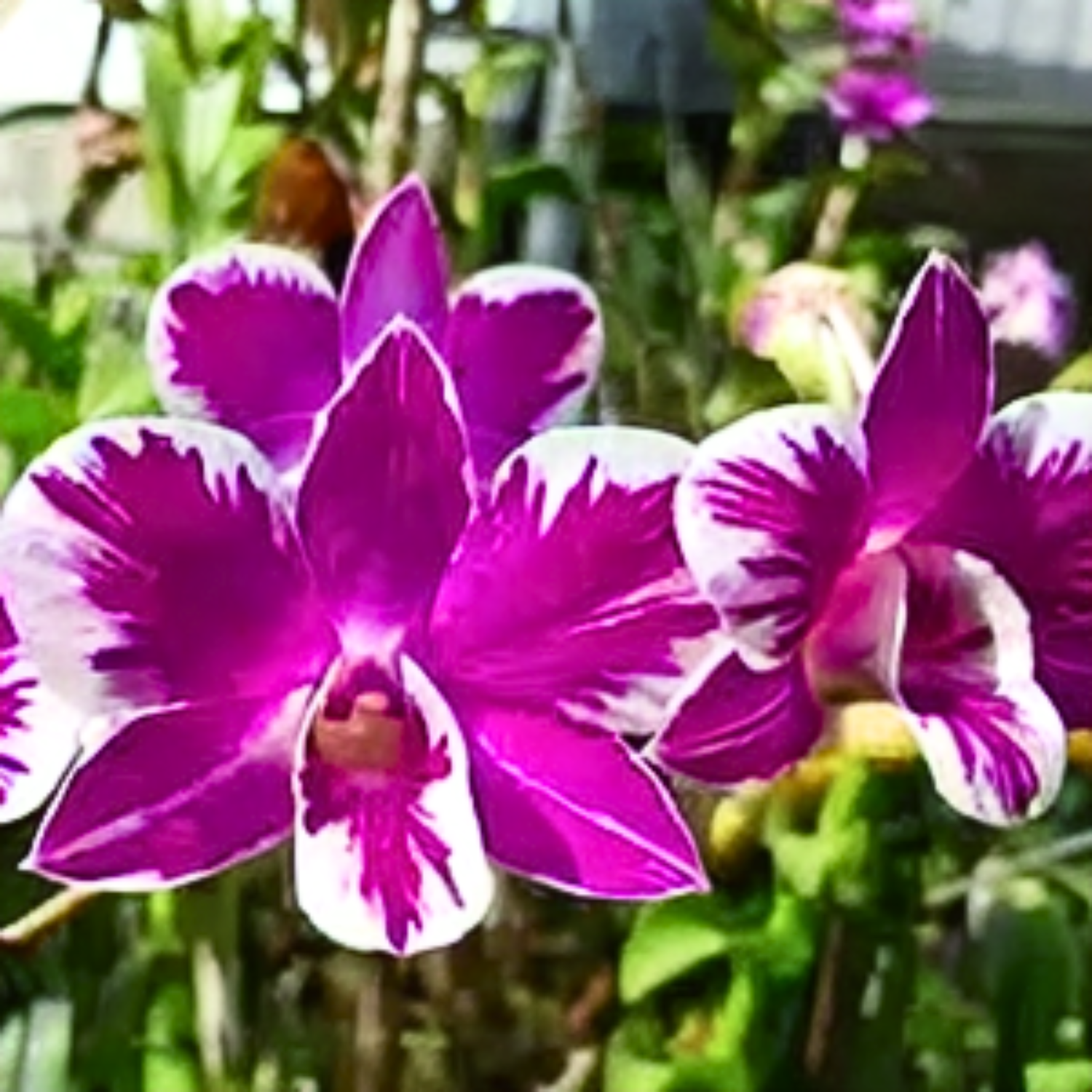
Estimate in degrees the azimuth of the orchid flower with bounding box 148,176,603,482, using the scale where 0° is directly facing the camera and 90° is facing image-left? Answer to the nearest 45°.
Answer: approximately 0°

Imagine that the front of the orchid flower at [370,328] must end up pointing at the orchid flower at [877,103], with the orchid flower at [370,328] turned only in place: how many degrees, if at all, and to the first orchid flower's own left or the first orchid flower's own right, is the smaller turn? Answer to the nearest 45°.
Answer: approximately 180°

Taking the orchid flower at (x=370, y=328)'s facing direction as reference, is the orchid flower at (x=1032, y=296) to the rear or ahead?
to the rear
